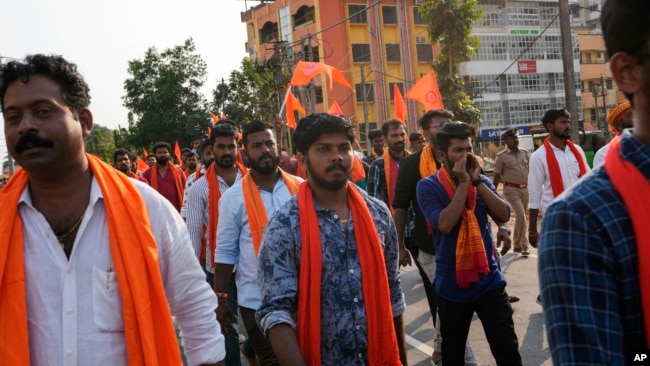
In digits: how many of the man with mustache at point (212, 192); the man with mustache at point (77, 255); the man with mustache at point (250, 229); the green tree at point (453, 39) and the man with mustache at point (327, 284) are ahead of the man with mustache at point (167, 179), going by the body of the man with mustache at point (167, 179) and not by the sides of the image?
4

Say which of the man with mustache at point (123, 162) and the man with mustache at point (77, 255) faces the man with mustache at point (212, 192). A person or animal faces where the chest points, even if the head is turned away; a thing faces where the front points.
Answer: the man with mustache at point (123, 162)

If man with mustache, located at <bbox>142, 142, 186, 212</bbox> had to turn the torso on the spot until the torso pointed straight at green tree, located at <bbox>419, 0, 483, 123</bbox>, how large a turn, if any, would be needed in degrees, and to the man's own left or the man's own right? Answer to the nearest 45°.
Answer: approximately 135° to the man's own left

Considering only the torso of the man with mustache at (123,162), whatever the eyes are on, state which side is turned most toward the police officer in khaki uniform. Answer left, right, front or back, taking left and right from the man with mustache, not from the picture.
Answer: left

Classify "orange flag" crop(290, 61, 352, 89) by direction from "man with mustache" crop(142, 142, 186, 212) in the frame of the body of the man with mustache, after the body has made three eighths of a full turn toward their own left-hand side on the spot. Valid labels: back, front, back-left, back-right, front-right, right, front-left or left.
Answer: front

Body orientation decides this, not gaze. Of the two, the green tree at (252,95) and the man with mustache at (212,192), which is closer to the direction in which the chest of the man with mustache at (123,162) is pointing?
the man with mustache

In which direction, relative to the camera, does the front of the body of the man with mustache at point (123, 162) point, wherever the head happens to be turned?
toward the camera

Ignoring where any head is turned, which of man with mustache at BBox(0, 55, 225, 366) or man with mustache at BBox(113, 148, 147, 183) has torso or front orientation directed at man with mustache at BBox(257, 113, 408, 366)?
man with mustache at BBox(113, 148, 147, 183)

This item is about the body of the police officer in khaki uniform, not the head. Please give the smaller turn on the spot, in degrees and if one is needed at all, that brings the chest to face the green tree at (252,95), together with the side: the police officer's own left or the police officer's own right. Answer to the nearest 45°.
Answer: approximately 180°

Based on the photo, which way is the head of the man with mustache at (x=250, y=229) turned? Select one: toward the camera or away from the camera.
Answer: toward the camera

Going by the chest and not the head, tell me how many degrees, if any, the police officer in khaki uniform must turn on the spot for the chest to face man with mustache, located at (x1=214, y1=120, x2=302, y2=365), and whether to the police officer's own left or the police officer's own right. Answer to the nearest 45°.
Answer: approximately 45° to the police officer's own right

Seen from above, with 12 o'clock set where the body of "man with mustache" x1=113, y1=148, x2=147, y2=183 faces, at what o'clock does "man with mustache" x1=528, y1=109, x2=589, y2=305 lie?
"man with mustache" x1=528, y1=109, x2=589, y2=305 is roughly at 11 o'clock from "man with mustache" x1=113, y1=148, x2=147, y2=183.

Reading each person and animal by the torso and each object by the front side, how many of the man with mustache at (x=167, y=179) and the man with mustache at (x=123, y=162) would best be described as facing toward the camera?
2

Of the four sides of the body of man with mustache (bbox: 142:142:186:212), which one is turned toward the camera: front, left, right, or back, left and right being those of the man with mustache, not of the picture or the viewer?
front

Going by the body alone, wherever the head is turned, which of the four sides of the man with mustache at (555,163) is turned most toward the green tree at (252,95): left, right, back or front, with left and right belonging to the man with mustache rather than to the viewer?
back

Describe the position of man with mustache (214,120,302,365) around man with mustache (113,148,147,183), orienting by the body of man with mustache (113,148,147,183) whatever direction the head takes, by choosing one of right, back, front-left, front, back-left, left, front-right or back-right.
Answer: front
